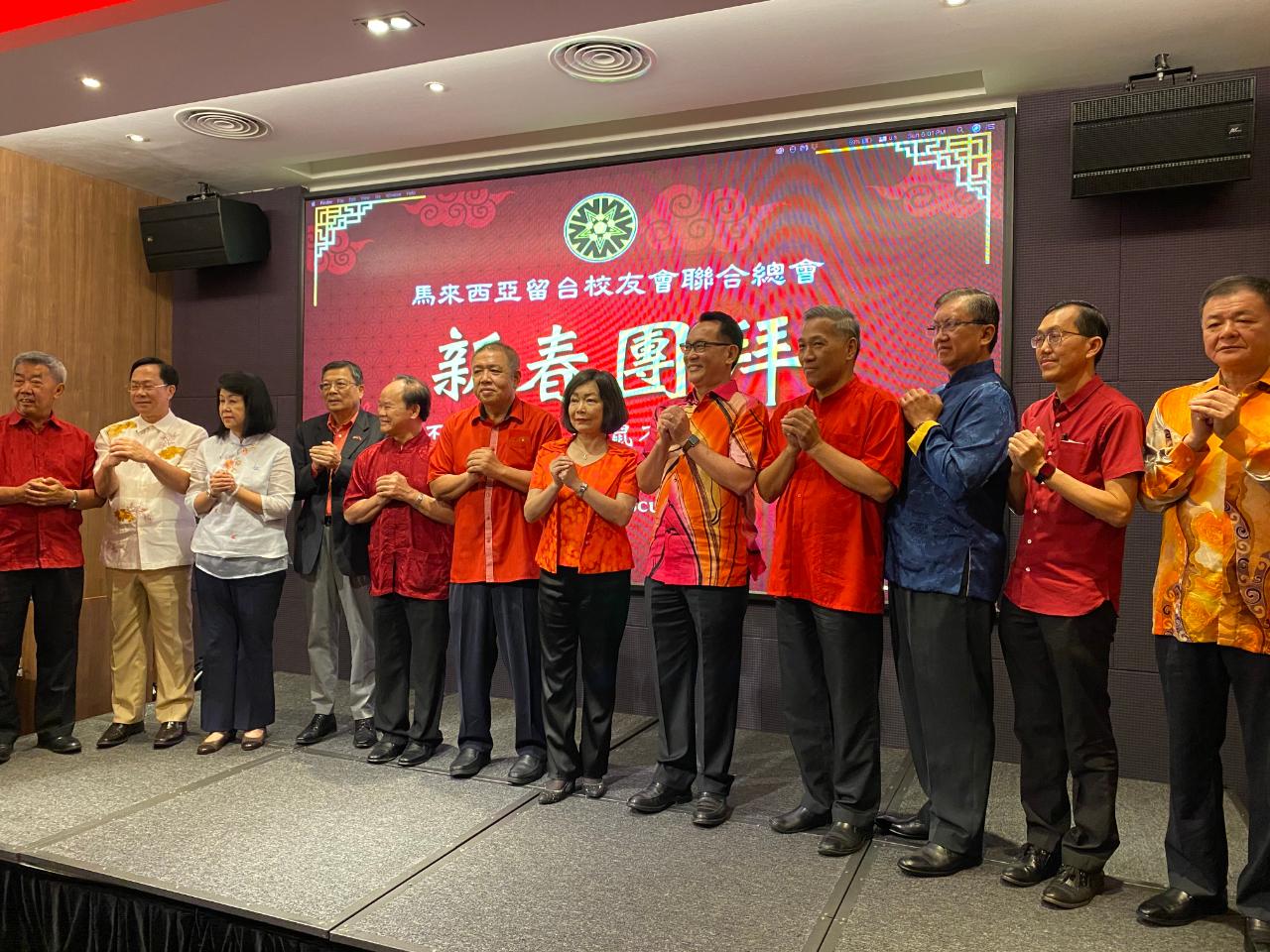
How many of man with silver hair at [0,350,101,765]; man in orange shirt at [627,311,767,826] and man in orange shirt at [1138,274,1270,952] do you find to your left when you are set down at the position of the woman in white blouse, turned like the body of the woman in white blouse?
2

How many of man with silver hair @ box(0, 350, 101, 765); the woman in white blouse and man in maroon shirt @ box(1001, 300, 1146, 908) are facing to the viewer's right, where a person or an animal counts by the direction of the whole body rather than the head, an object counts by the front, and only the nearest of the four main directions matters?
0

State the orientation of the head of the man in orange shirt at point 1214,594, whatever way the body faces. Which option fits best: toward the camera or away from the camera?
toward the camera

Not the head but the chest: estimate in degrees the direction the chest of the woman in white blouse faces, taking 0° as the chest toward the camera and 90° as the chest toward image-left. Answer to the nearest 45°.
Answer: approximately 45°

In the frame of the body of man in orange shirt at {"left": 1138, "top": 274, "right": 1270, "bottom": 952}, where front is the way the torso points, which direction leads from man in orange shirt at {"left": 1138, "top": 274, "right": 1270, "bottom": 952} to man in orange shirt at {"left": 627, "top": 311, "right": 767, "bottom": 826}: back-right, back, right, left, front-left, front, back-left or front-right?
front-right

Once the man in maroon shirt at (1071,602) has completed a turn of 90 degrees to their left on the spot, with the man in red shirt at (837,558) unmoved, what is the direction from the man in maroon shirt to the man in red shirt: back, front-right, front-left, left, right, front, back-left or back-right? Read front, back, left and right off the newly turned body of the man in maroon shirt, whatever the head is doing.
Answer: back-right

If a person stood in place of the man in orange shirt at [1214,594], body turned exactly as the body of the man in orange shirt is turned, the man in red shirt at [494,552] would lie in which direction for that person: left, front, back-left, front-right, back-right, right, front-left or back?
front-right

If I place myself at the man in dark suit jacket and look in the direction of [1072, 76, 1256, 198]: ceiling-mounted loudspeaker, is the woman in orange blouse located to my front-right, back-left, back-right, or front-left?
front-right

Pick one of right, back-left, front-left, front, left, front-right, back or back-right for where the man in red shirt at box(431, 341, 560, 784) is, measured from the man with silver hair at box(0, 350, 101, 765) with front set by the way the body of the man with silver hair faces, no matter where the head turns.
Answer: front-left

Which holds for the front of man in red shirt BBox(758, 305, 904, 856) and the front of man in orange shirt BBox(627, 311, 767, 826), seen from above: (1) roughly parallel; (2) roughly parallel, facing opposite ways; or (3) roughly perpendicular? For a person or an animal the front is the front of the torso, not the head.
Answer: roughly parallel

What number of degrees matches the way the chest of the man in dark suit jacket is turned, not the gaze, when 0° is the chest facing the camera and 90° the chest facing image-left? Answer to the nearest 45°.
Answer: approximately 45°

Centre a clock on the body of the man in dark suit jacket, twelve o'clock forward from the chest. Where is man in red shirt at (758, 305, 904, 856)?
The man in red shirt is roughly at 9 o'clock from the man in dark suit jacket.

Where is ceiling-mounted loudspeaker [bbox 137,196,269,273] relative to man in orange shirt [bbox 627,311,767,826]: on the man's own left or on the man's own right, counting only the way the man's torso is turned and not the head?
on the man's own right

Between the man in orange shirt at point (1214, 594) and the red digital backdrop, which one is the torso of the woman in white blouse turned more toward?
the man in orange shirt

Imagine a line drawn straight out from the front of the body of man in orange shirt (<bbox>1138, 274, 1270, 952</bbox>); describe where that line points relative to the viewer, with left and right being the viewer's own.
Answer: facing the viewer and to the left of the viewer

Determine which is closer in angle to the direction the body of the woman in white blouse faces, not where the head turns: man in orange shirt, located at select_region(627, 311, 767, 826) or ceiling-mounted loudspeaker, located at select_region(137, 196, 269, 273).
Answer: the man in orange shirt

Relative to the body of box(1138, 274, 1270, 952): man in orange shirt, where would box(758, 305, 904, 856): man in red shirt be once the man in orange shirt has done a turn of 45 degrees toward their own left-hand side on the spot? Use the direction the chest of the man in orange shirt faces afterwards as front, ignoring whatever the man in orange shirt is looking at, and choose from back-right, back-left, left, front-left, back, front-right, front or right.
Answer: right

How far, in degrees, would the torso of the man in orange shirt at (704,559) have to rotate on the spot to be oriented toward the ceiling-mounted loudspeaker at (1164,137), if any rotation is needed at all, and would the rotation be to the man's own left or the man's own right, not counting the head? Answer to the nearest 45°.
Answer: approximately 135° to the man's own left

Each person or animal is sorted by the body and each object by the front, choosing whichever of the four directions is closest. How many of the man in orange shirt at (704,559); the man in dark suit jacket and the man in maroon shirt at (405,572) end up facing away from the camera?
0

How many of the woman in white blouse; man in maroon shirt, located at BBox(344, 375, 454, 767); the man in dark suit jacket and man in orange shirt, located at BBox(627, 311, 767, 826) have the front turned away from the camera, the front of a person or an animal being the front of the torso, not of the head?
0
